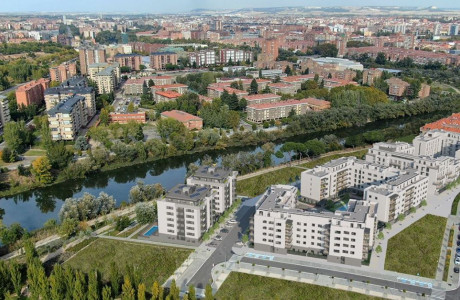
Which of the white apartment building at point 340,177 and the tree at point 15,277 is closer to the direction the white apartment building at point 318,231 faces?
the tree

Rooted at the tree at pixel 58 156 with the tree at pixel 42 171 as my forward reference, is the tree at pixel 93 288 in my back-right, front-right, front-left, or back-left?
front-left

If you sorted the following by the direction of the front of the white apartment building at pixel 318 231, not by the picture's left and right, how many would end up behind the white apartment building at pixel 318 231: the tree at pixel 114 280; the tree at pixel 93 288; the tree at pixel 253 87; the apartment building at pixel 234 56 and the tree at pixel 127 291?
2

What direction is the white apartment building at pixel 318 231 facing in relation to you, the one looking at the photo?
facing the viewer

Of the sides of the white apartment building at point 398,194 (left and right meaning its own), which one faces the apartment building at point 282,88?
back

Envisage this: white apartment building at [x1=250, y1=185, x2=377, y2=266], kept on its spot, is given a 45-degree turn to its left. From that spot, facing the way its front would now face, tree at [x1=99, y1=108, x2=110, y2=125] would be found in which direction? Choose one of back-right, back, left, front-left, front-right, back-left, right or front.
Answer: back

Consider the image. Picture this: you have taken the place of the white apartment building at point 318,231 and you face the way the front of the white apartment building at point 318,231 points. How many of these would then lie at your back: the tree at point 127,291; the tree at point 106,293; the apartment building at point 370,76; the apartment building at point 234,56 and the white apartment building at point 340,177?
3

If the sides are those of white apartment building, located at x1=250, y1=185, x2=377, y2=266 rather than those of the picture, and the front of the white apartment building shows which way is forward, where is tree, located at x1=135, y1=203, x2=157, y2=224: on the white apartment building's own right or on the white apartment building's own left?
on the white apartment building's own right

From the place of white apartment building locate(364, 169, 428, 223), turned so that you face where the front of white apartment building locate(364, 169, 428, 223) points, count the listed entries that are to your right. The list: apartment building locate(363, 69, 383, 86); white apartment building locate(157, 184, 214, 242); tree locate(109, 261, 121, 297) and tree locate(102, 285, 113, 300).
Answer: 3

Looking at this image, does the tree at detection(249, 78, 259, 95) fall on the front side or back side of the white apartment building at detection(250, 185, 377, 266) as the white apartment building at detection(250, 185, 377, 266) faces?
on the back side

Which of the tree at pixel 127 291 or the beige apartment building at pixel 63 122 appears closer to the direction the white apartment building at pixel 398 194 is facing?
the tree

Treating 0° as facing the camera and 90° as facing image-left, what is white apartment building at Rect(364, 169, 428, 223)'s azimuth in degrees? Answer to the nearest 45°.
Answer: approximately 315°

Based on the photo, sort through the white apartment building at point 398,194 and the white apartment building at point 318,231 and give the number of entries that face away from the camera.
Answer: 0

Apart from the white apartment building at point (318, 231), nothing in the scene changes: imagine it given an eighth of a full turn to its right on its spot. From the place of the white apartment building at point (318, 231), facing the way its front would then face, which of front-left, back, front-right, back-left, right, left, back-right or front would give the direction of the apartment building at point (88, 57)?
right

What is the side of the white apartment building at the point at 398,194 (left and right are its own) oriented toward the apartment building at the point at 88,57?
back

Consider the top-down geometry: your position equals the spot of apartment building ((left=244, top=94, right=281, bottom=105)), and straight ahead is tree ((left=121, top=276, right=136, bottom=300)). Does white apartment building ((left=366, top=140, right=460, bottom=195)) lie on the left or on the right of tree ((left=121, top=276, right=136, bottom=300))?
left

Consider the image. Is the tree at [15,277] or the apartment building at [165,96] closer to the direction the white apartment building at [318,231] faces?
the tree

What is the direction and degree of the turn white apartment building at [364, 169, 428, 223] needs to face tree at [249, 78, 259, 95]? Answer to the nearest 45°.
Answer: approximately 180°

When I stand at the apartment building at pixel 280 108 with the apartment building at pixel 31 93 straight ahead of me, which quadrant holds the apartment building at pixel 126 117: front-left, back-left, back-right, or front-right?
front-left

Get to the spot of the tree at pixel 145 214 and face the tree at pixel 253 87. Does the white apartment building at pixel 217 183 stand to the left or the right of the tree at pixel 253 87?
right
